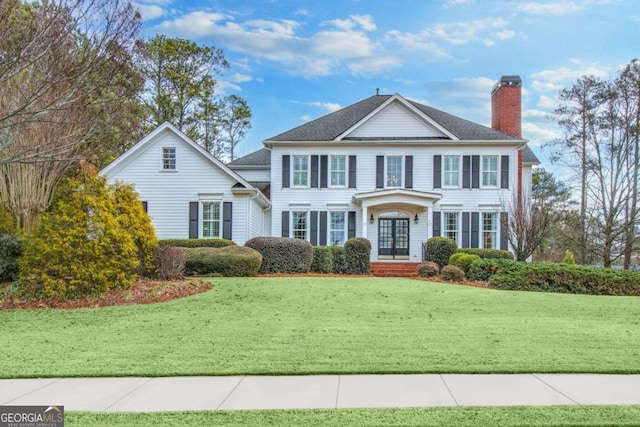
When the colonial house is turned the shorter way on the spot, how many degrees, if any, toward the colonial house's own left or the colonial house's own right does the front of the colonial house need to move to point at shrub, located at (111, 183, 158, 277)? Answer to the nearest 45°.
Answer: approximately 45° to the colonial house's own right

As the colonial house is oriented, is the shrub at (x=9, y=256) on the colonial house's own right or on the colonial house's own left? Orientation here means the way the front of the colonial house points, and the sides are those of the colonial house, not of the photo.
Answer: on the colonial house's own right

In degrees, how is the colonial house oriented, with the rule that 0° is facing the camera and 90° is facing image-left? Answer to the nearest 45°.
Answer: approximately 0°
